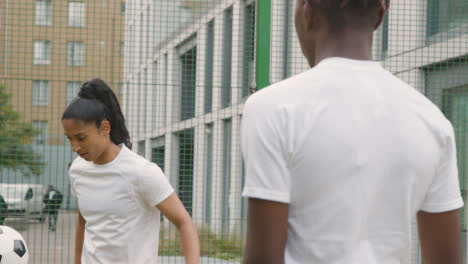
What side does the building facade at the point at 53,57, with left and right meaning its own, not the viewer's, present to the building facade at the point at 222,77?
front

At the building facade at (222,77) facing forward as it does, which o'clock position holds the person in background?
The person in background is roughly at 1 o'clock from the building facade.

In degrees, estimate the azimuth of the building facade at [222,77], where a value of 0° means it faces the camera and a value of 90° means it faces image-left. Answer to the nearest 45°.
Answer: approximately 45°

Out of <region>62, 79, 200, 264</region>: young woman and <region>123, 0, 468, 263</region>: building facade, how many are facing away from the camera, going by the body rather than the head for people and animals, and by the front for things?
0

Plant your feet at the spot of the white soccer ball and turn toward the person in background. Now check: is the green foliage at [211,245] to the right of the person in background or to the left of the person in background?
right

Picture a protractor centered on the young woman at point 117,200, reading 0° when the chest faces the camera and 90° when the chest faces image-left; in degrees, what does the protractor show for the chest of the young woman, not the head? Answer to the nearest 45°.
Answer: approximately 45°

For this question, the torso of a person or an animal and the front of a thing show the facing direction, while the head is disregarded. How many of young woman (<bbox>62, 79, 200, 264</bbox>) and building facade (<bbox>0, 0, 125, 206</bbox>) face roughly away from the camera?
0

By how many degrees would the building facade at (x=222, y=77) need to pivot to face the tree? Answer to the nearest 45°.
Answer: approximately 45° to its right

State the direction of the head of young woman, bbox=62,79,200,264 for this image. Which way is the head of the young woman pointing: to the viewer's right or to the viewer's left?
to the viewer's left

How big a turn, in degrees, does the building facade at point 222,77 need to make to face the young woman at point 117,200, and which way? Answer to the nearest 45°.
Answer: approximately 45° to its left

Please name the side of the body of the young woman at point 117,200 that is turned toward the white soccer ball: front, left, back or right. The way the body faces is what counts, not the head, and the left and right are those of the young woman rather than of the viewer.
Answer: right

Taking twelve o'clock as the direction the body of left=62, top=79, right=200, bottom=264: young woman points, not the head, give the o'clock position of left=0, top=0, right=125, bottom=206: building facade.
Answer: The building facade is roughly at 4 o'clock from the young woman.
